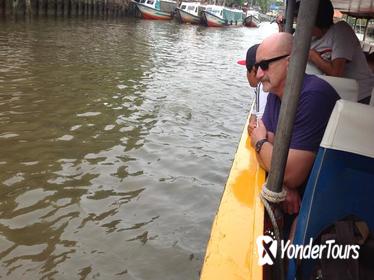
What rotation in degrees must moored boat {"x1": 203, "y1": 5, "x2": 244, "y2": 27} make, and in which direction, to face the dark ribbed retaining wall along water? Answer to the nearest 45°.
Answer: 0° — it already faces it

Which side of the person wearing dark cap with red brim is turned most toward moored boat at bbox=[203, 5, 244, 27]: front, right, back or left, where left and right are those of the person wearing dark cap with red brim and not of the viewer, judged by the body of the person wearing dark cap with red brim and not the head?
right

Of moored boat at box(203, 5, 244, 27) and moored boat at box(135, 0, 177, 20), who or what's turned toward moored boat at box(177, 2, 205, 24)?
moored boat at box(203, 5, 244, 27)

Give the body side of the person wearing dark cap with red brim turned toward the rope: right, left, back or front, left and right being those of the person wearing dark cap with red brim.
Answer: left

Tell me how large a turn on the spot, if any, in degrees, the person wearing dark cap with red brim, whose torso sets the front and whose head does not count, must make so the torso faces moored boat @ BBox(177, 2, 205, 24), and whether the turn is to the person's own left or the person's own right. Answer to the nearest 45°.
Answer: approximately 90° to the person's own right

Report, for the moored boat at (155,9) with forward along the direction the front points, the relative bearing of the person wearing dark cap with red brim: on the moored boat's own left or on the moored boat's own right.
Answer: on the moored boat's own left

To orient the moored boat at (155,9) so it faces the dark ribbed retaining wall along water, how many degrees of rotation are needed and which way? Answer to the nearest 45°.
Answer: approximately 45° to its left

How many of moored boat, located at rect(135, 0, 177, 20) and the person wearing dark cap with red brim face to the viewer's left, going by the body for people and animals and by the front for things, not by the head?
2

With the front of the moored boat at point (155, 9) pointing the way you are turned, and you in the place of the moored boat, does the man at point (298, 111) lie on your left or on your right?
on your left

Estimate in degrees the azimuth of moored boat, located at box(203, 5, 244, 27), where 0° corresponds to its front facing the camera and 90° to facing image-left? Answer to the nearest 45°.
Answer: approximately 45°

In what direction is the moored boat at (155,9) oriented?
to the viewer's left

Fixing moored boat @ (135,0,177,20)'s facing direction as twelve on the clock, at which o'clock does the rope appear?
The rope is roughly at 9 o'clock from the moored boat.

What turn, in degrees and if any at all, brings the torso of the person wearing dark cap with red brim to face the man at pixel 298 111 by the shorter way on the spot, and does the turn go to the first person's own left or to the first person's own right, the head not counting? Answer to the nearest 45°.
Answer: approximately 90° to the first person's own left

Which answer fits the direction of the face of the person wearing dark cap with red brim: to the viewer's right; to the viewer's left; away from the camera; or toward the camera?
to the viewer's left

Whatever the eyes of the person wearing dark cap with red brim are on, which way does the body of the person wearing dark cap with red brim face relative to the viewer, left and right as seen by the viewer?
facing to the left of the viewer
